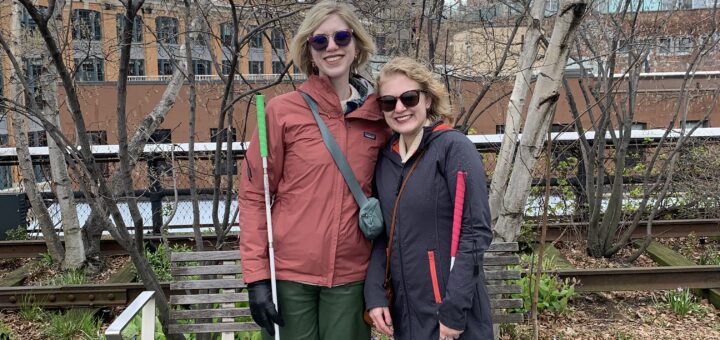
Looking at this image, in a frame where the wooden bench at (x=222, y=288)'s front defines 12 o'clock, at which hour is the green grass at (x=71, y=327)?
The green grass is roughly at 4 o'clock from the wooden bench.

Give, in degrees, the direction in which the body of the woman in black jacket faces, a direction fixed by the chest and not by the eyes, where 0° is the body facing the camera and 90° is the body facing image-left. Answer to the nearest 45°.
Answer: approximately 45°

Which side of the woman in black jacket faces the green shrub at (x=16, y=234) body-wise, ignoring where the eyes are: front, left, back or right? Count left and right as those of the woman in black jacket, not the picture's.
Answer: right

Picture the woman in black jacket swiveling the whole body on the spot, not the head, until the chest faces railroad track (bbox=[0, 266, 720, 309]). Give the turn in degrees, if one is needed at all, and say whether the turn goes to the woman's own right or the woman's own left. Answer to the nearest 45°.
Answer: approximately 180°

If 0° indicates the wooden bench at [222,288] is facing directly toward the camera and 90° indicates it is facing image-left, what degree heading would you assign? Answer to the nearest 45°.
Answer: approximately 0°

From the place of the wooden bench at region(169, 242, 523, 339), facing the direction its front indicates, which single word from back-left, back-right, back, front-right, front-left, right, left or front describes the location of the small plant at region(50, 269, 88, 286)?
back-right

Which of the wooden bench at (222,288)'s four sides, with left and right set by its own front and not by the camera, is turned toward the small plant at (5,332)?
right

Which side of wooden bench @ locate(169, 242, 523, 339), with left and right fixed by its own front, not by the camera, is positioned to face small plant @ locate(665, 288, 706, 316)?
left
